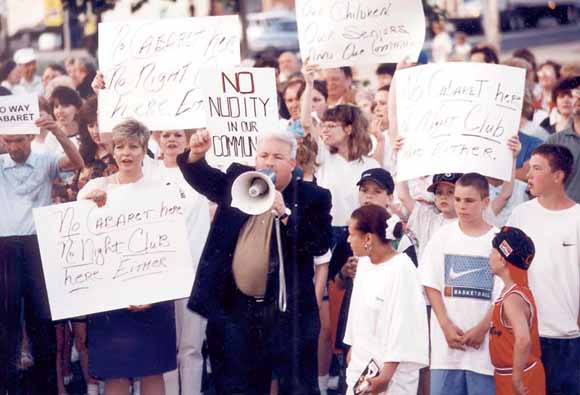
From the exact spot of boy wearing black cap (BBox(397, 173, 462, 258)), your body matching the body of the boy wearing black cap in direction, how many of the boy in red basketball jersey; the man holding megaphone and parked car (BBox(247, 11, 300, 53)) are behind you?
1

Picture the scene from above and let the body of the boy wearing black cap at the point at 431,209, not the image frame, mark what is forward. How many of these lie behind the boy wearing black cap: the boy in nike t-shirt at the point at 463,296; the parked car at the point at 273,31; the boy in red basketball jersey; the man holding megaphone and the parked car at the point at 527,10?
2

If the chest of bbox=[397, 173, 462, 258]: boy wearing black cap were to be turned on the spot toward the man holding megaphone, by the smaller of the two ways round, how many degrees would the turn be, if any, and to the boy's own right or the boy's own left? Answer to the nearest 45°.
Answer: approximately 45° to the boy's own right

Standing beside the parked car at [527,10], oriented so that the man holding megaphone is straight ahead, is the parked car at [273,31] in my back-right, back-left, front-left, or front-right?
front-right

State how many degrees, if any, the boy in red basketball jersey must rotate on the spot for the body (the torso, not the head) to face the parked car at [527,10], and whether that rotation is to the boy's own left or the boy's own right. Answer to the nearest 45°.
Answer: approximately 90° to the boy's own right

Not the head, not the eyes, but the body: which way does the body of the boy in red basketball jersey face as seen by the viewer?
to the viewer's left

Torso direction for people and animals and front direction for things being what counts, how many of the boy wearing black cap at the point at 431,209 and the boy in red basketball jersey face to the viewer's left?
1

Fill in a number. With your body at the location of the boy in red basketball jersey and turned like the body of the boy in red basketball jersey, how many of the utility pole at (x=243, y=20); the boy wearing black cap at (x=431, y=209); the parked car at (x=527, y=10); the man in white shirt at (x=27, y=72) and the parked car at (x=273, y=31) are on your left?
0

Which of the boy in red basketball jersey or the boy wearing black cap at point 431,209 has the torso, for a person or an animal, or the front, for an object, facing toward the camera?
the boy wearing black cap

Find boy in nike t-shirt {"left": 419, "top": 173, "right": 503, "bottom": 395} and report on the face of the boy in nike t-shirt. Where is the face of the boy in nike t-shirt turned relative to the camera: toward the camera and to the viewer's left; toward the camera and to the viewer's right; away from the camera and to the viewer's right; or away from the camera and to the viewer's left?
toward the camera and to the viewer's left

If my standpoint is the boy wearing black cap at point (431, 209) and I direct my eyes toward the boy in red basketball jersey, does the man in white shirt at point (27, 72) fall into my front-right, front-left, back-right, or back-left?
back-right

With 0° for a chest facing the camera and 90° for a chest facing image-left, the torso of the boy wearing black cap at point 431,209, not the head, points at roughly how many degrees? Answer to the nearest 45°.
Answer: approximately 0°

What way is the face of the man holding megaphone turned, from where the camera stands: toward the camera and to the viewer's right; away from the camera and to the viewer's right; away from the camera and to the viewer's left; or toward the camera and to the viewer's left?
toward the camera and to the viewer's left

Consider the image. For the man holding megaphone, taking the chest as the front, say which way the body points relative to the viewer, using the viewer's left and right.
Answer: facing the viewer and to the left of the viewer

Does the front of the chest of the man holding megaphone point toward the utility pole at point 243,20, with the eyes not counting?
no

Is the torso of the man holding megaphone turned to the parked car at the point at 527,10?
no

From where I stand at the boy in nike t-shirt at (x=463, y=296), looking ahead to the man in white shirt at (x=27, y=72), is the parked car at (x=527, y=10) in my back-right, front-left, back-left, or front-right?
front-right

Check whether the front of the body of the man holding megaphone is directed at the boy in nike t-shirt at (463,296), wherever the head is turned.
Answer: no
